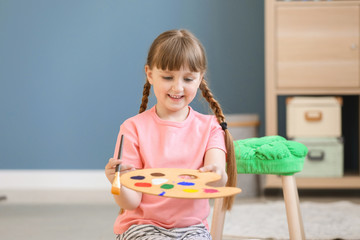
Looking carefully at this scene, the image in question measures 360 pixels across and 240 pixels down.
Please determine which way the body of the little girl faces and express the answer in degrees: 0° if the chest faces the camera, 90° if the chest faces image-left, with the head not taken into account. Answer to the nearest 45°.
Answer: approximately 0°

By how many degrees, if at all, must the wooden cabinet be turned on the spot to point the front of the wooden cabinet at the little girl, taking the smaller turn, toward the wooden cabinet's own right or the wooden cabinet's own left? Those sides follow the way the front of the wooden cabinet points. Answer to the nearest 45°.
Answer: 0° — it already faces them

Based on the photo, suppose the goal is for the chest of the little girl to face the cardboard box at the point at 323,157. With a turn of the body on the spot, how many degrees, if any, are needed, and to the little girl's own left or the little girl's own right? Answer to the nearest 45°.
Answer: approximately 135° to the little girl's own left

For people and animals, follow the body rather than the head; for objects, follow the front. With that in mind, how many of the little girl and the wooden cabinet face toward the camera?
2

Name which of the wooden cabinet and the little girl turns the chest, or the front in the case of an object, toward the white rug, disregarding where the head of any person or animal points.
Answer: the wooden cabinet

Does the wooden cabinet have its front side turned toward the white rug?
yes
